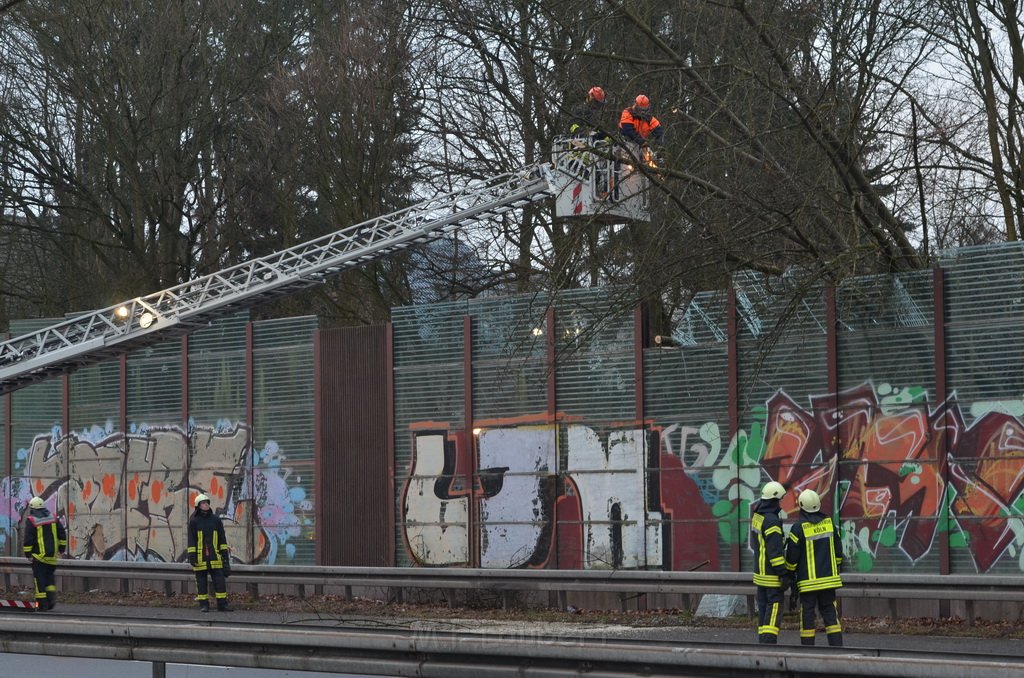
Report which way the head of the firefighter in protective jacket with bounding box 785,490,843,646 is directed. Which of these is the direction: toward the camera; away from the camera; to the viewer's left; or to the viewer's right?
away from the camera

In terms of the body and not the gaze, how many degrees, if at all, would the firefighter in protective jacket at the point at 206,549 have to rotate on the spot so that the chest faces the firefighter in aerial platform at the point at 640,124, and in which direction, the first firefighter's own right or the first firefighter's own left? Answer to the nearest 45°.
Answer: approximately 45° to the first firefighter's own left

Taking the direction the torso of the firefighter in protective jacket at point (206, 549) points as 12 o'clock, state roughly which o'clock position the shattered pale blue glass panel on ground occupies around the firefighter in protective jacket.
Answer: The shattered pale blue glass panel on ground is roughly at 10 o'clock from the firefighter in protective jacket.

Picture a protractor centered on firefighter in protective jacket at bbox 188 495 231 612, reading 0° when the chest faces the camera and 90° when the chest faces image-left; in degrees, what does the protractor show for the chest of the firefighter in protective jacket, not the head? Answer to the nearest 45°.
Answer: approximately 0°

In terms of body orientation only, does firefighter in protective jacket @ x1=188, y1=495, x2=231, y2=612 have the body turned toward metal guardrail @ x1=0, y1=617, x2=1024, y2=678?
yes

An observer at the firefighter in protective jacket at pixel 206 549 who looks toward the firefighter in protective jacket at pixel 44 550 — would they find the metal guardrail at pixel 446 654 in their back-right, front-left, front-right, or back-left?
back-left
